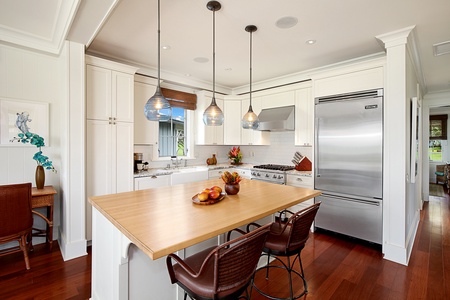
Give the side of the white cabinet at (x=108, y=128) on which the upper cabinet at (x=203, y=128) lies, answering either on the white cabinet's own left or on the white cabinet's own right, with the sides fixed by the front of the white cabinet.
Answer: on the white cabinet's own left

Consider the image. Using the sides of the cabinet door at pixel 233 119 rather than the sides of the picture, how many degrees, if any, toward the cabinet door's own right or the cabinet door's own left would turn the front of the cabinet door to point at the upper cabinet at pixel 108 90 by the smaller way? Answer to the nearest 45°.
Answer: approximately 45° to the cabinet door's own right

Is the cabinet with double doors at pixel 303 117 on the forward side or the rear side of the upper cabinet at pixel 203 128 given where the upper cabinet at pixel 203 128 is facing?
on the forward side

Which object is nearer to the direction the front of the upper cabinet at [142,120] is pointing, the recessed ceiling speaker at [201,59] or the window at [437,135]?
the recessed ceiling speaker

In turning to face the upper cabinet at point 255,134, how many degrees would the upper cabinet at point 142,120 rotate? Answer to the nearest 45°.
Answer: approximately 45° to its left

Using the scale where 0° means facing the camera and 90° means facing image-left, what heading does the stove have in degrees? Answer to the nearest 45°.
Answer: approximately 45°

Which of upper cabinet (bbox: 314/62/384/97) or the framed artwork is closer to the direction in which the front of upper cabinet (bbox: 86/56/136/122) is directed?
the upper cabinet

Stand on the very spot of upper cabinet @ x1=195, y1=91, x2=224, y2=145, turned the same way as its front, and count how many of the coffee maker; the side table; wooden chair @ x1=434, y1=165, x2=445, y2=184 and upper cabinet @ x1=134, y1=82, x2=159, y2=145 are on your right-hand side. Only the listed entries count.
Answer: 3

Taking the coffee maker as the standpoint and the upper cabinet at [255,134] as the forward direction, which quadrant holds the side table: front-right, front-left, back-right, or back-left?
back-right

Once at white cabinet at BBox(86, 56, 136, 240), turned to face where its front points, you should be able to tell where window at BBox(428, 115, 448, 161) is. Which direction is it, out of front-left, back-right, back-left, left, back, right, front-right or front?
front-left
